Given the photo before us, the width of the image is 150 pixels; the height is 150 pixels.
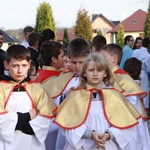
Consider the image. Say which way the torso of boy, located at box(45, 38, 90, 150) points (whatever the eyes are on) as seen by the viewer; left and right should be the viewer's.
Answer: facing the viewer and to the right of the viewer

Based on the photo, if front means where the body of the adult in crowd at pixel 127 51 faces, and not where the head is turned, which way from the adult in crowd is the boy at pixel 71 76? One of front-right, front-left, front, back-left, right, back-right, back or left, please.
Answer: right

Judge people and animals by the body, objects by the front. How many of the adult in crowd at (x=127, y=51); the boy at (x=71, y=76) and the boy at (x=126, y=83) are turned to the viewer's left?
1

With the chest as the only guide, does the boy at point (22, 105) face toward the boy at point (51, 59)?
no

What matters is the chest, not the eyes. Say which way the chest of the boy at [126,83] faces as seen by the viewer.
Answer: to the viewer's left

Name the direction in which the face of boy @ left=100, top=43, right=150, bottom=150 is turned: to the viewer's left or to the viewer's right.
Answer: to the viewer's left

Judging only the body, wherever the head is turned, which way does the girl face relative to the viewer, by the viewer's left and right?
facing the viewer

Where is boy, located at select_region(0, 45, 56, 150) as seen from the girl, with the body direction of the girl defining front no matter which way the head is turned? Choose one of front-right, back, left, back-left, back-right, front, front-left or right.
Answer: right

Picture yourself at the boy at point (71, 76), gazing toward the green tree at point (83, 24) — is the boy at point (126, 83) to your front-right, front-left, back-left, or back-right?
front-right

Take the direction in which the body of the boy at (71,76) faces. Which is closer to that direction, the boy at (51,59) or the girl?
the girl

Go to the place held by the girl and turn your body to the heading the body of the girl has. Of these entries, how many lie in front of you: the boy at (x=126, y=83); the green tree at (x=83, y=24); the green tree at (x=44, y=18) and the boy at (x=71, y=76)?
0

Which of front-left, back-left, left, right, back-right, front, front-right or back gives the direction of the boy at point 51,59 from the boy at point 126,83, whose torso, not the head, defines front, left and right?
front
